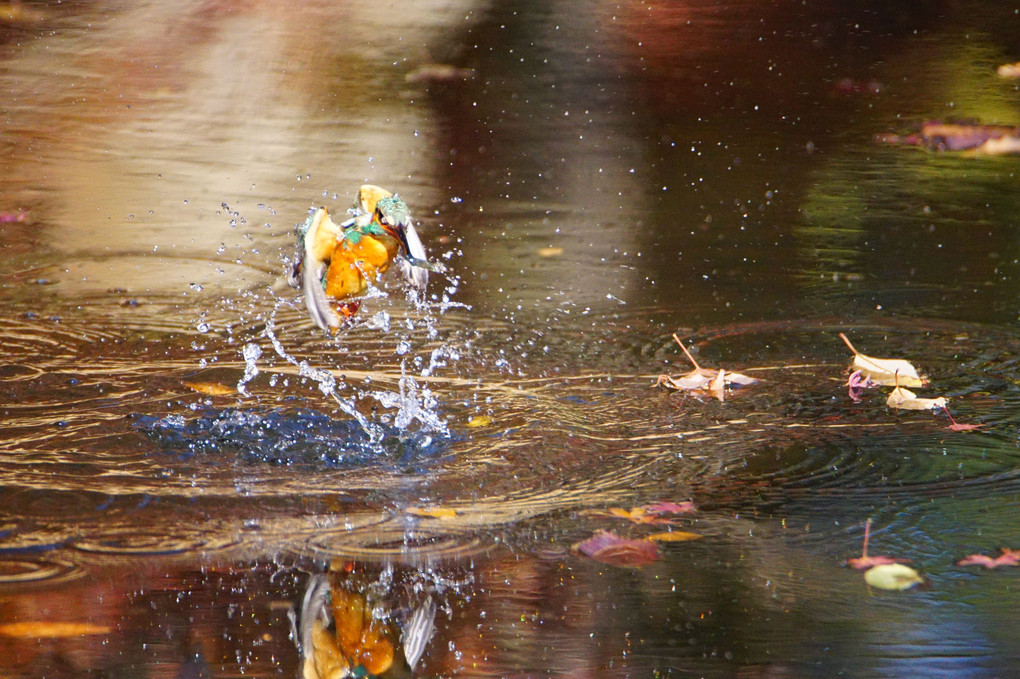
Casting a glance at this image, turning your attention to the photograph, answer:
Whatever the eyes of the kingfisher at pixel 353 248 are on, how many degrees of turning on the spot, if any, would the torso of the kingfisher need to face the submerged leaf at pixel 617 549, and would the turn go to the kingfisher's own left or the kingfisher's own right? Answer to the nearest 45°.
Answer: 0° — it already faces it

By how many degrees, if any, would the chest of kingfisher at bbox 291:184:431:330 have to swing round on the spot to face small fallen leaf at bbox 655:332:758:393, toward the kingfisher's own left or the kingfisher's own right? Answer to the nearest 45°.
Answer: approximately 90° to the kingfisher's own left

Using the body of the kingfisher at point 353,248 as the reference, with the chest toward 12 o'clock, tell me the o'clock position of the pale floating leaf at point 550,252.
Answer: The pale floating leaf is roughly at 8 o'clock from the kingfisher.

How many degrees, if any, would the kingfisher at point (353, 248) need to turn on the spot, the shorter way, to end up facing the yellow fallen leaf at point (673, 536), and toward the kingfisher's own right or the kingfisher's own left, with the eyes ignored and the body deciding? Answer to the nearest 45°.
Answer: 0° — it already faces it

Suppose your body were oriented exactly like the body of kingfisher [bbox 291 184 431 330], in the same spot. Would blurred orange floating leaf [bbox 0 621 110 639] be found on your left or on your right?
on your right

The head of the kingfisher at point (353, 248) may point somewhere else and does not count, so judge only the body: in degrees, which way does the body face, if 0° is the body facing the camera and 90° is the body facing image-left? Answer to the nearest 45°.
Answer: approximately 315°

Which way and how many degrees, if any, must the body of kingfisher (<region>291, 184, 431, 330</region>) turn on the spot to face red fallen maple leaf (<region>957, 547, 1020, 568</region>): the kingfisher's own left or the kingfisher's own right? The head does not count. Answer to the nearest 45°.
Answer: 0° — it already faces it

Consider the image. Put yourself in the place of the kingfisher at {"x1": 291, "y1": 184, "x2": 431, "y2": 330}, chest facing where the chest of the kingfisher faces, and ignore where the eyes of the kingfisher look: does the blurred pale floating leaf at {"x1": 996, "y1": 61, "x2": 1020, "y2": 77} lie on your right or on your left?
on your left
